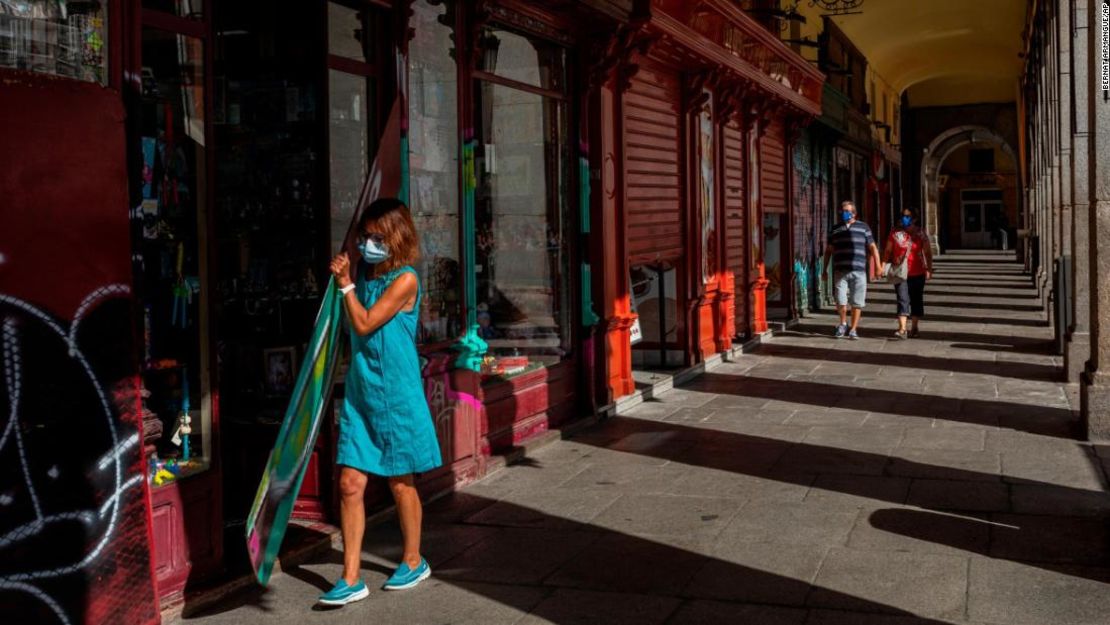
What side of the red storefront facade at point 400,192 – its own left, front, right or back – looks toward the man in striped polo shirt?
left

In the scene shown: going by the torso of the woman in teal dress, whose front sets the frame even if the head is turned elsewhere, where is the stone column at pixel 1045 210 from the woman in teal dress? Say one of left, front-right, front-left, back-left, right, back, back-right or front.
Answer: back

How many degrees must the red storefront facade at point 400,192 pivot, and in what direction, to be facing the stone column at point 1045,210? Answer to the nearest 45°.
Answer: approximately 90° to its left

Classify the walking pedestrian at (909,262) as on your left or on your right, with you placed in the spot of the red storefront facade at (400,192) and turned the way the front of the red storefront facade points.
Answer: on your left

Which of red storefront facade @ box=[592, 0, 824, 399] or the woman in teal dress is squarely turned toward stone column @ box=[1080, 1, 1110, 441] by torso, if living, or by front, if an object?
the red storefront facade

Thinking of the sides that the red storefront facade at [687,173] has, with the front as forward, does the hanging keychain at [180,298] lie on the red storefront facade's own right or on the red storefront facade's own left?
on the red storefront facade's own right

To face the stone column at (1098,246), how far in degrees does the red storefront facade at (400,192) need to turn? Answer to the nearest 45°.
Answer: approximately 45° to its left

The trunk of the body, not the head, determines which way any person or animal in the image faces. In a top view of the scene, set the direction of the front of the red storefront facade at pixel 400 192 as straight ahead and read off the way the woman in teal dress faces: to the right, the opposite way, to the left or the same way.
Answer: to the right

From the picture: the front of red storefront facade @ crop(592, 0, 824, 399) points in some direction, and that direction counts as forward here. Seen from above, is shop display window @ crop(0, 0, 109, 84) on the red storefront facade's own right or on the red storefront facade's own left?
on the red storefront facade's own right
